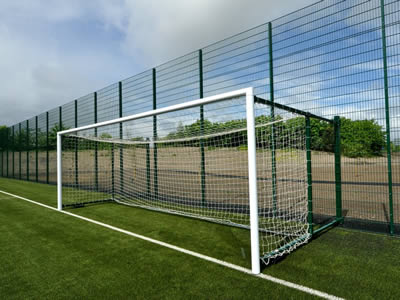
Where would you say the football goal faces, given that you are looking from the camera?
facing the viewer and to the left of the viewer
